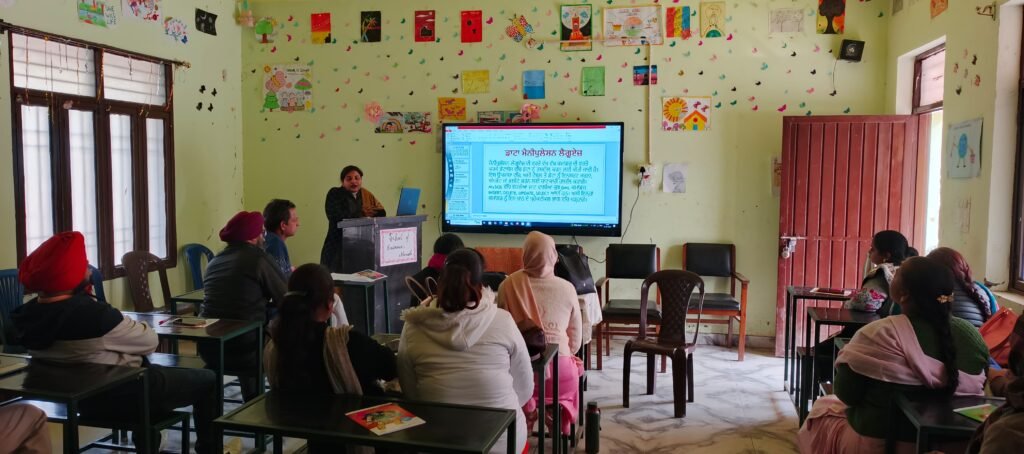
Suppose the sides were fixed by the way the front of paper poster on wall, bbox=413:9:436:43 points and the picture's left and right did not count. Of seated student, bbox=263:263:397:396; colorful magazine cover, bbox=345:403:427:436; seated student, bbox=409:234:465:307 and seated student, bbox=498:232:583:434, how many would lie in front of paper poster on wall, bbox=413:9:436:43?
4

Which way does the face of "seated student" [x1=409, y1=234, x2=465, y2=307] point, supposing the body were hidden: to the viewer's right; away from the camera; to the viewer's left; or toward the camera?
away from the camera

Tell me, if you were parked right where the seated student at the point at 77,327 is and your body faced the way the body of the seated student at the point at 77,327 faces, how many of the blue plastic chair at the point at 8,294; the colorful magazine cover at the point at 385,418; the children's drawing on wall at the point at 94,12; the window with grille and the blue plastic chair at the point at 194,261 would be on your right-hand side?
1

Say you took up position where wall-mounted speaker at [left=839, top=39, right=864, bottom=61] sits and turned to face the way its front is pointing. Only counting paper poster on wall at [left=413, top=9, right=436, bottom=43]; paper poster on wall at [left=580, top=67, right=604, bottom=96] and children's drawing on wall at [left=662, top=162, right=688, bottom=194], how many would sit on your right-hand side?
3

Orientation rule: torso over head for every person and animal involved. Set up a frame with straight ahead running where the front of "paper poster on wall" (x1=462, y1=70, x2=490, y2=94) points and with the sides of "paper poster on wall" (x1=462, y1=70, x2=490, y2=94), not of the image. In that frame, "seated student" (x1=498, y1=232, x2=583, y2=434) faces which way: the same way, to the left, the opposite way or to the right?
the opposite way

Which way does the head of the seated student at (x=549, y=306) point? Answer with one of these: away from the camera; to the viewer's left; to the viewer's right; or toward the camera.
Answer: away from the camera

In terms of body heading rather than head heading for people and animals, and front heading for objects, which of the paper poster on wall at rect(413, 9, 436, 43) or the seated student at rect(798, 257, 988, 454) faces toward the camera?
the paper poster on wall

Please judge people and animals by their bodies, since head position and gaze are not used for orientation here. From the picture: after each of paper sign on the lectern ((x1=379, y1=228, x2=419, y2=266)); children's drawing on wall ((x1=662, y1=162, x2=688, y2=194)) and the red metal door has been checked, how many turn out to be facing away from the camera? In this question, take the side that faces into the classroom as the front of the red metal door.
0

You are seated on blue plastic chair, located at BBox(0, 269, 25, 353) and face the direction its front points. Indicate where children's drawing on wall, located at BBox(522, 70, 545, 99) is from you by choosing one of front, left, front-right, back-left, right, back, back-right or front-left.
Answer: front-right

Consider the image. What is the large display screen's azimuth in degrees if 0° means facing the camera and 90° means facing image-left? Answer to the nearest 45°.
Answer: approximately 0°

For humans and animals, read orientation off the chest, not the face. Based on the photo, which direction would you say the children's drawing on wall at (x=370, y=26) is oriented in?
toward the camera

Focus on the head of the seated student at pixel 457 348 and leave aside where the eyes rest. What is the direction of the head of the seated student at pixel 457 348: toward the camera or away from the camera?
away from the camera

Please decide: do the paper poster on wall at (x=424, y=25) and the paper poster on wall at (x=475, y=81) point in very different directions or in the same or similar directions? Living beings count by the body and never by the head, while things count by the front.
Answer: same or similar directions

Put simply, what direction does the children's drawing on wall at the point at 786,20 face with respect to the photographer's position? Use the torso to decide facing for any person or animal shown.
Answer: facing the viewer

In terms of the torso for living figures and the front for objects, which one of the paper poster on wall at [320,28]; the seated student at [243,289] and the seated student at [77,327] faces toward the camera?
the paper poster on wall

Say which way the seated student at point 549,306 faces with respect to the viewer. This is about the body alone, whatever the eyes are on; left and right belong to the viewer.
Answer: facing away from the viewer

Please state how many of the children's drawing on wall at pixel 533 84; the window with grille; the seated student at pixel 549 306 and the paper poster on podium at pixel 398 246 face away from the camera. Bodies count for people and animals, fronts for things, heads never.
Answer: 1
